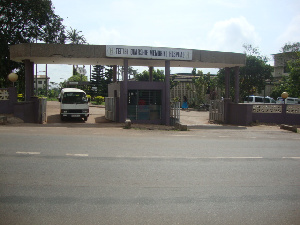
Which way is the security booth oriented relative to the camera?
toward the camera

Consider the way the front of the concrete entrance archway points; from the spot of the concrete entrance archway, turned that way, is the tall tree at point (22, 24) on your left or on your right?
on your right

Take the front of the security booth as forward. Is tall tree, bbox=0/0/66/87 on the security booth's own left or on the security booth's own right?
on the security booth's own right

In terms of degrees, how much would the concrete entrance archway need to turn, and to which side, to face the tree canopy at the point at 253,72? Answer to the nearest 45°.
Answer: approximately 135° to its left

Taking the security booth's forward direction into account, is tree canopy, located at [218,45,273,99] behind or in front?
behind

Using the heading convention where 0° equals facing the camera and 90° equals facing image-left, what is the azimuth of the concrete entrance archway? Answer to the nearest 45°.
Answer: approximately 0°
